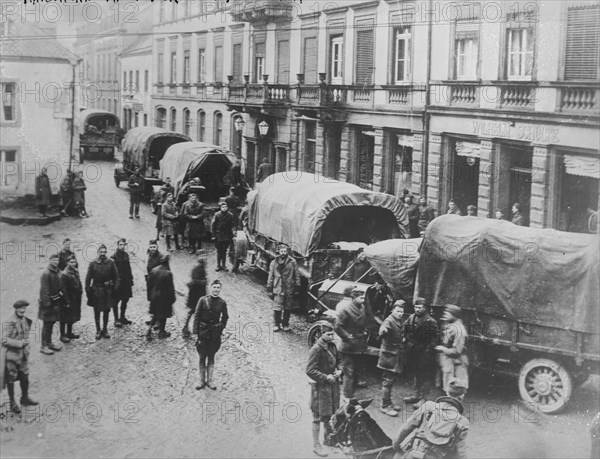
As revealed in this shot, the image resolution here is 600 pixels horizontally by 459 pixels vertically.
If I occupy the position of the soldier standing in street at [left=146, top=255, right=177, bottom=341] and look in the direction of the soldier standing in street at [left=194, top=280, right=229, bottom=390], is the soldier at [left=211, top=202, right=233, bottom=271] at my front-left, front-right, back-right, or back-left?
back-left

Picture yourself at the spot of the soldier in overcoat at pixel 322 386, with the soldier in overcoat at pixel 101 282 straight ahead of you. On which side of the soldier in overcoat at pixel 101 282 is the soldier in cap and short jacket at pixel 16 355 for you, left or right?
left

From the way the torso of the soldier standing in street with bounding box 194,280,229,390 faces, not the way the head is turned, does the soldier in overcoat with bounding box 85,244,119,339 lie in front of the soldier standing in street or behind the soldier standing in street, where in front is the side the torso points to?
behind

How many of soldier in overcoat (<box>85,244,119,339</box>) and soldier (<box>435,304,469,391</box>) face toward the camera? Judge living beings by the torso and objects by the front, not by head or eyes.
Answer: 1

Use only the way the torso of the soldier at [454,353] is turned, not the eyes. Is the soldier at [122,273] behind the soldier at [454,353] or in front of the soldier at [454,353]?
in front

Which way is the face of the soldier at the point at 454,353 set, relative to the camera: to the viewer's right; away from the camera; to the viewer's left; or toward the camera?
to the viewer's left

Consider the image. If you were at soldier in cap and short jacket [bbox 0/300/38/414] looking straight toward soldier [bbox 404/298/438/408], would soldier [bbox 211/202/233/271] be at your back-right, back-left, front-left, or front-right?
front-left

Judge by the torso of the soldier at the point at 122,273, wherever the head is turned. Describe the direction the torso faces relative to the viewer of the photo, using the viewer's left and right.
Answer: facing the viewer and to the right of the viewer

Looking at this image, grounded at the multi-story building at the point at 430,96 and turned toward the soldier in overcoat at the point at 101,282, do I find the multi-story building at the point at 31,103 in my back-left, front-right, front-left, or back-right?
front-right

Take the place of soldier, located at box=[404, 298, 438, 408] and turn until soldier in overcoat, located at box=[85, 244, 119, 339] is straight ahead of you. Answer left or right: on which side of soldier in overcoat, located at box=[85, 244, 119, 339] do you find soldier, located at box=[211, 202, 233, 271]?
right

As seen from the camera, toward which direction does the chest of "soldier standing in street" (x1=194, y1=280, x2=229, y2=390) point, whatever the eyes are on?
toward the camera

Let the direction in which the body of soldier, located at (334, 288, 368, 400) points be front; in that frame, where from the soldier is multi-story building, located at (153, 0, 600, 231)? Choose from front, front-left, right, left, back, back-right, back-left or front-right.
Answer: back-left

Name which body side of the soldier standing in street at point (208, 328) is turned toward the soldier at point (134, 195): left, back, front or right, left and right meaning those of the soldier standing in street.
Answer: back

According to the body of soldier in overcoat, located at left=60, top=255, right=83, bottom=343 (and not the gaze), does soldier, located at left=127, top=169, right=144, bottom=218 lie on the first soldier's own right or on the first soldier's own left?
on the first soldier's own left
